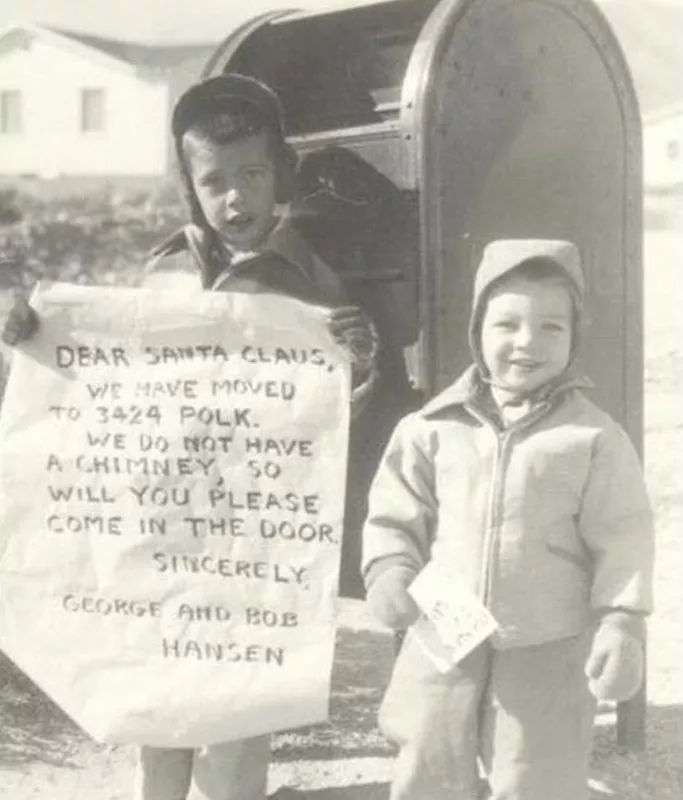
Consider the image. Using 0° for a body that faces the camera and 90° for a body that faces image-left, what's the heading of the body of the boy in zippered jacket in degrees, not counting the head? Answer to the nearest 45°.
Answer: approximately 0°
